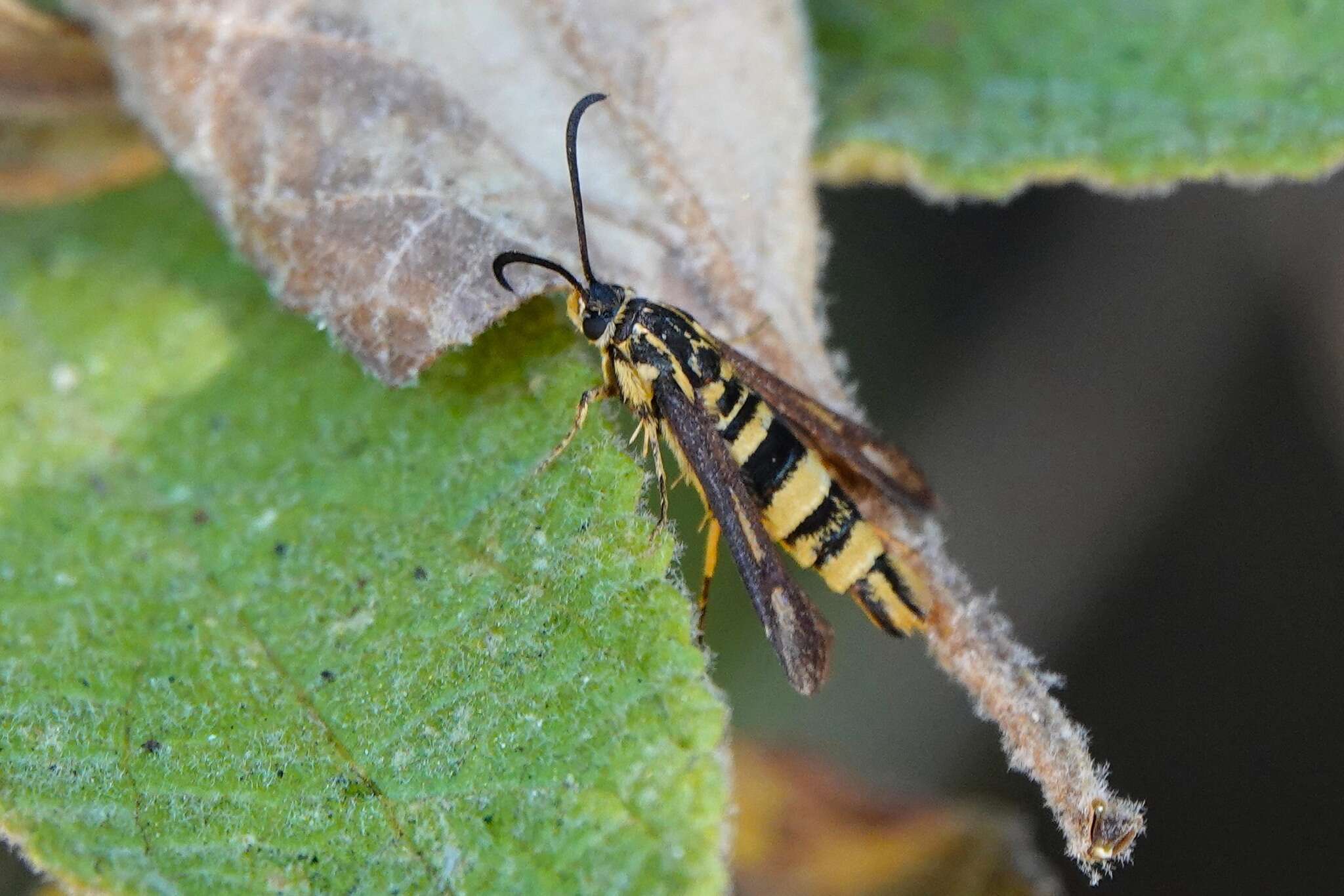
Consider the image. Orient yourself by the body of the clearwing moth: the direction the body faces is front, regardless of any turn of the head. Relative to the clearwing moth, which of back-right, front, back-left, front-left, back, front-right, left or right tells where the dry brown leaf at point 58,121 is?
front-left

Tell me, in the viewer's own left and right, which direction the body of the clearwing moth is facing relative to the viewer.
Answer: facing away from the viewer and to the left of the viewer

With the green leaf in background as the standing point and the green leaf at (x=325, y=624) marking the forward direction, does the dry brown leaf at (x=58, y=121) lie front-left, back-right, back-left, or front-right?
front-right

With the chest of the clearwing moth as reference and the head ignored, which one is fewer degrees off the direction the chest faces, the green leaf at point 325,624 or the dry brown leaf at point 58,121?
the dry brown leaf

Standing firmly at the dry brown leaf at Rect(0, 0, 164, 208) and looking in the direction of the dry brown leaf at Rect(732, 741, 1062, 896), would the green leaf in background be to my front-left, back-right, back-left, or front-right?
front-left
